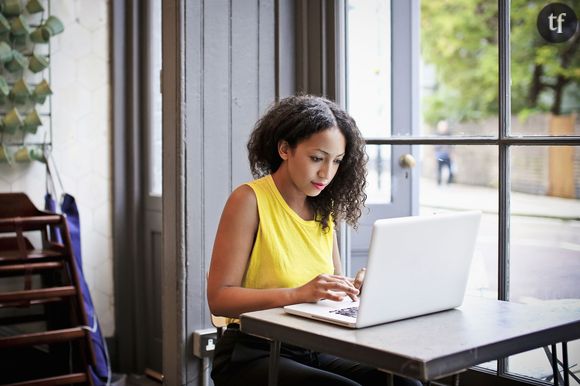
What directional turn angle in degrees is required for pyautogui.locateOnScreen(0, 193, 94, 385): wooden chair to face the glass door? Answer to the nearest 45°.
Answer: approximately 45° to its left

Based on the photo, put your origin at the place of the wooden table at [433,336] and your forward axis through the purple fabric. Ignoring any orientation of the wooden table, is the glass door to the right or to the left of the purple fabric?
right

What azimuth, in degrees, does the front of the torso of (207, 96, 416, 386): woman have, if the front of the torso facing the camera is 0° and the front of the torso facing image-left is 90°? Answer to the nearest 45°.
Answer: approximately 315°

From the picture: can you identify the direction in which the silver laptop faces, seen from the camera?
facing away from the viewer and to the left of the viewer

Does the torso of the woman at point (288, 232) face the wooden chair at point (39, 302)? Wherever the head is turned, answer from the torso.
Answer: no

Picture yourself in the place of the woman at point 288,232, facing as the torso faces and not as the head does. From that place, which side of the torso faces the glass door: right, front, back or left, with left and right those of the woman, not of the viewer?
left

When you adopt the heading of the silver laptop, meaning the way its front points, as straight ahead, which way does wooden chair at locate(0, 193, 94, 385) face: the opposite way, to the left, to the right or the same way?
the opposite way

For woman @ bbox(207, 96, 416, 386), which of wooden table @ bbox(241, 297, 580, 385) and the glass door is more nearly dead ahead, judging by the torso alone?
the wooden table

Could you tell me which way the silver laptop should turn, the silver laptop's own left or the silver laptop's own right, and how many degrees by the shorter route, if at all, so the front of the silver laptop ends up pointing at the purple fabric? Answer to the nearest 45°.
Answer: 0° — it already faces it

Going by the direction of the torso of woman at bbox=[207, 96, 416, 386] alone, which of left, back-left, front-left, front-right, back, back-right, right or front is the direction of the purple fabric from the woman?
back

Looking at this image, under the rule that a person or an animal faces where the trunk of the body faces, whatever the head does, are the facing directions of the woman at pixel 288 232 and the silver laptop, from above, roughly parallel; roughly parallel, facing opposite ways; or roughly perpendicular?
roughly parallel, facing opposite ways

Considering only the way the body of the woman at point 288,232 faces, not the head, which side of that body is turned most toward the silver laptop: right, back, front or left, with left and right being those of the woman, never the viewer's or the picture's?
front

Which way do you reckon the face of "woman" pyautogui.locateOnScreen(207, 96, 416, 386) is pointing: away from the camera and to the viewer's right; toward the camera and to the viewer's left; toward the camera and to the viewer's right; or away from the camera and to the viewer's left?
toward the camera and to the viewer's right

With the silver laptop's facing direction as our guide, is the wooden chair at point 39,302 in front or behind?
in front

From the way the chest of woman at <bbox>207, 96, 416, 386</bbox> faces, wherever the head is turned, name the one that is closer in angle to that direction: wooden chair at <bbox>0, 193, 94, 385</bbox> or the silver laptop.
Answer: the silver laptop
